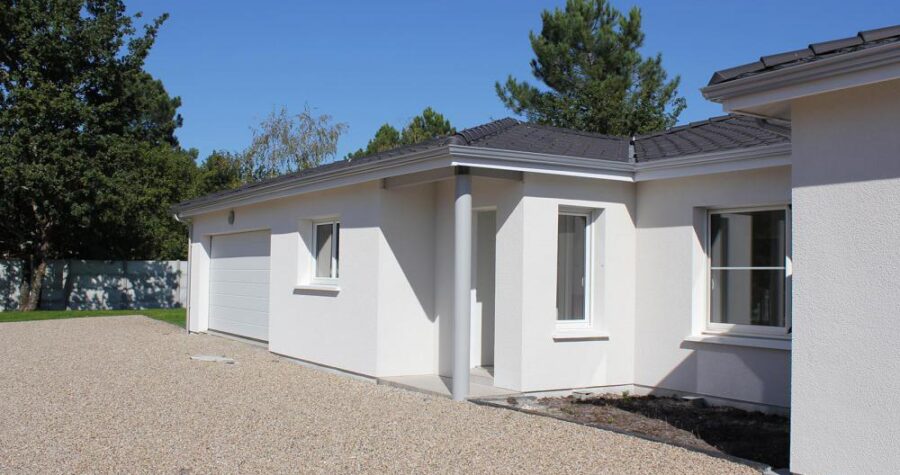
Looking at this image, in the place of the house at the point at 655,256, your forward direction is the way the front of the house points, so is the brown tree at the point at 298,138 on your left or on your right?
on your right

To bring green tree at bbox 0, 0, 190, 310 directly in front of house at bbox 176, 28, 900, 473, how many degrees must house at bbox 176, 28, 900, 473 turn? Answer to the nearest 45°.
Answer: approximately 90° to its right

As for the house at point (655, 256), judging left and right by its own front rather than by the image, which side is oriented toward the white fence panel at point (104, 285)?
right

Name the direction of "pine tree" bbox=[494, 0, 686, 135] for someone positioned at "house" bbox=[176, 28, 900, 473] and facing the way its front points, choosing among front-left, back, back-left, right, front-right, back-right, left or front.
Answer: back-right

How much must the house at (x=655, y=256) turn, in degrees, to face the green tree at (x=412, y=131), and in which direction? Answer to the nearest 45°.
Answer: approximately 135° to its right

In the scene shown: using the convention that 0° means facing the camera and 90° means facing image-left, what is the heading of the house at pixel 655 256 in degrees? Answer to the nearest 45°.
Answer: approximately 45°
